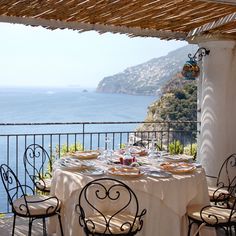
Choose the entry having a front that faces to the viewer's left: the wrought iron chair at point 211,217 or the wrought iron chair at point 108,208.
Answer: the wrought iron chair at point 211,217

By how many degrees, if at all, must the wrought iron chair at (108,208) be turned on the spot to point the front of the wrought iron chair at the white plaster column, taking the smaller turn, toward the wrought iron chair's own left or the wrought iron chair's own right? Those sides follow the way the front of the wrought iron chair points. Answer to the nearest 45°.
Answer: approximately 45° to the wrought iron chair's own right

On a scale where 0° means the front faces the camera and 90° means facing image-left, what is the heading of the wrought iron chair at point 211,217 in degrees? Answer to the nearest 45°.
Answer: approximately 90°

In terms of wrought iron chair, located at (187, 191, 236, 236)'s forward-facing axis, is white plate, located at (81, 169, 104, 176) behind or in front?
in front

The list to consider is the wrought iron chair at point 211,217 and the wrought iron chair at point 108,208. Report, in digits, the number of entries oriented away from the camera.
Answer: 1

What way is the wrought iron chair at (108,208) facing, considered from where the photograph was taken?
facing away from the viewer

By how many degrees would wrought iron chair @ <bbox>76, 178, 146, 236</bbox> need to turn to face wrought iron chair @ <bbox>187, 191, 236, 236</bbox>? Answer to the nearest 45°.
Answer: approximately 90° to its right

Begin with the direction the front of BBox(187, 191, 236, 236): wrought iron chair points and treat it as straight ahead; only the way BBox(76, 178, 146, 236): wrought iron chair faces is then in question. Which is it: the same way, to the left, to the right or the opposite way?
to the right

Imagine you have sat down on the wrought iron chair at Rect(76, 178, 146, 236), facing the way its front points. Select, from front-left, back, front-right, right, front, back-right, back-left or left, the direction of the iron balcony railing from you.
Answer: front

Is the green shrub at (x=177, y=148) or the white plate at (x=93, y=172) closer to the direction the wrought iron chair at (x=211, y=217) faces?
the white plate

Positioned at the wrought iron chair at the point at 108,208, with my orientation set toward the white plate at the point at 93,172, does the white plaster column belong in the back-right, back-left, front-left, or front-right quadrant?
front-right
